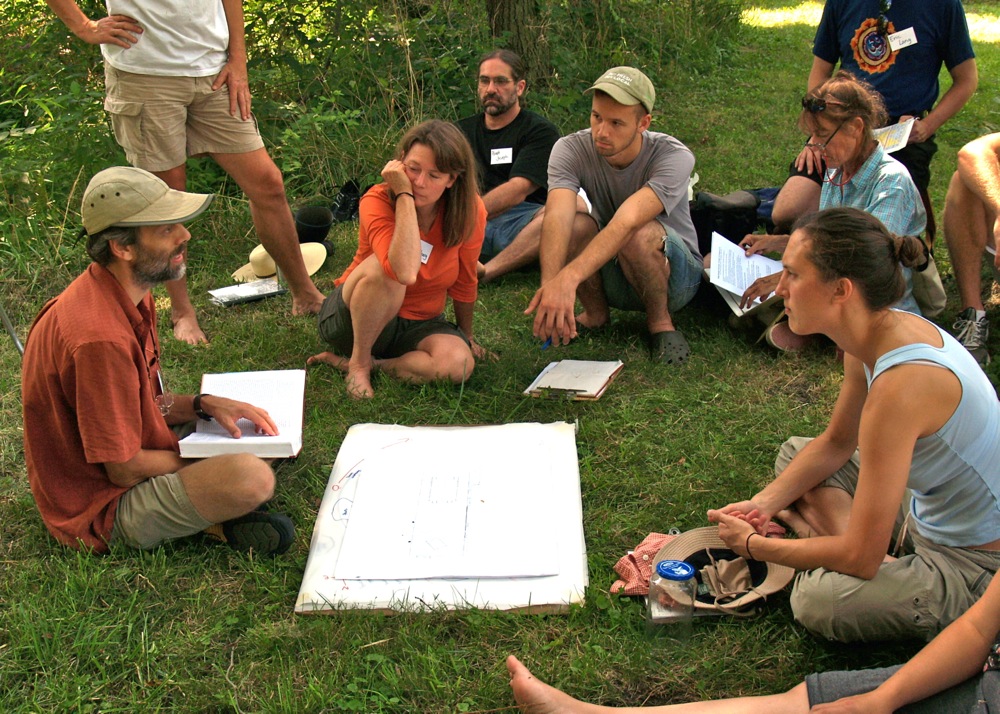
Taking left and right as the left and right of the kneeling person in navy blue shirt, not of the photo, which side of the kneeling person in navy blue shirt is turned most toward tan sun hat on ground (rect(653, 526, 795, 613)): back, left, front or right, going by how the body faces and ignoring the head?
front

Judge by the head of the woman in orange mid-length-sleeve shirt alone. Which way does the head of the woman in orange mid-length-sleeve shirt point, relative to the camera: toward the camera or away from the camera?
toward the camera

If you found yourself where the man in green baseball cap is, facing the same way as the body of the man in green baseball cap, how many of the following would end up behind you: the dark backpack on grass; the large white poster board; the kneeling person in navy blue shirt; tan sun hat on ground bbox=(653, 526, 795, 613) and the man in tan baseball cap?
2

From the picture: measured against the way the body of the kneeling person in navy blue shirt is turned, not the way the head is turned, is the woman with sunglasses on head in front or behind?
in front

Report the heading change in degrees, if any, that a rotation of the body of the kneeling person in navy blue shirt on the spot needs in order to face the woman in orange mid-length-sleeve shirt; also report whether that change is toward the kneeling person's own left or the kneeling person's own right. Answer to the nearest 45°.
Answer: approximately 45° to the kneeling person's own right

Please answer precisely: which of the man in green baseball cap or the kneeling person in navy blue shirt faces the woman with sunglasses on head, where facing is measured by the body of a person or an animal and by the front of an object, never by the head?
the kneeling person in navy blue shirt

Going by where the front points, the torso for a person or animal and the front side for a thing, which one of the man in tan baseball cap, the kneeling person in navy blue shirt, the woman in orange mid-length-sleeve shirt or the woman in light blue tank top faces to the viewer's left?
the woman in light blue tank top

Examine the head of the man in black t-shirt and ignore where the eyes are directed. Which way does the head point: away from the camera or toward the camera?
toward the camera

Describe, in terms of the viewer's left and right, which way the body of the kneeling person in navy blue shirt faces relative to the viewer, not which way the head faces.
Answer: facing the viewer

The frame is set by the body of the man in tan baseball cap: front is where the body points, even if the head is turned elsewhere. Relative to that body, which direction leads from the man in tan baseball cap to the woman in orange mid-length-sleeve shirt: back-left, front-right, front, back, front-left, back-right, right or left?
front-left

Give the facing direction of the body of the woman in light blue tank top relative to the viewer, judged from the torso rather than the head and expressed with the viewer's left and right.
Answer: facing to the left of the viewer

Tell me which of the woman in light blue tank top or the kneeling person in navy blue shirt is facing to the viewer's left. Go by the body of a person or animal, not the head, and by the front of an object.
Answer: the woman in light blue tank top

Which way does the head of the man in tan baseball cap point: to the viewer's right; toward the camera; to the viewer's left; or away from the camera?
to the viewer's right

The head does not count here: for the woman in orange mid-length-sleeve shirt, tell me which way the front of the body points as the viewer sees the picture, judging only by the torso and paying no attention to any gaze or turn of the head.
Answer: toward the camera

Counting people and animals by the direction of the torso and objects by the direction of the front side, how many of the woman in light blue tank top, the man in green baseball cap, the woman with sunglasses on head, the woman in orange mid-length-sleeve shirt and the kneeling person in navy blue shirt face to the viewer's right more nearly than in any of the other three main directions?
0

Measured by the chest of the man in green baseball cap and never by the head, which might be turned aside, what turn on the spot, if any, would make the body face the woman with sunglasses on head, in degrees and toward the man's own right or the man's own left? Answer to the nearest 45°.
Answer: approximately 135° to the man's own left
